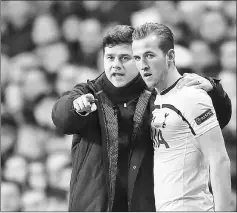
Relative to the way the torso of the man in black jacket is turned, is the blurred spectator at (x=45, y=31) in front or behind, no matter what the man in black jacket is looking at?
behind

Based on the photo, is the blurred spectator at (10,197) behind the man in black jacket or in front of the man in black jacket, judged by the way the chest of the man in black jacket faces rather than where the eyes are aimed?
behind

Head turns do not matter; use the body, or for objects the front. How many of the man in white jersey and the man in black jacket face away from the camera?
0

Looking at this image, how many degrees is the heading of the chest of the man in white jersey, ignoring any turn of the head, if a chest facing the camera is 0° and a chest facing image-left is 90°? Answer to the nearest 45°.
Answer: approximately 45°

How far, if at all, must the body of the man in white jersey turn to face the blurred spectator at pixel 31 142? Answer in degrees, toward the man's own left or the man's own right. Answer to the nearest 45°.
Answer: approximately 90° to the man's own right

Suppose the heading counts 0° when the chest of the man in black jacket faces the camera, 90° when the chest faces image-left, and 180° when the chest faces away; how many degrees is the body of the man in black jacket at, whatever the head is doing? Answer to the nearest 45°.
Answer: approximately 0°

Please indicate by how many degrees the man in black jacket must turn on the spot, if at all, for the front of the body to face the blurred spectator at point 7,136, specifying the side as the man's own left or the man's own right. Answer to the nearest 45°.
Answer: approximately 135° to the man's own right

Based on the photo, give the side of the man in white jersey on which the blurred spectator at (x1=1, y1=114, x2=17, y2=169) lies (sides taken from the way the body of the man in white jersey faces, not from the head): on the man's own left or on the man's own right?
on the man's own right

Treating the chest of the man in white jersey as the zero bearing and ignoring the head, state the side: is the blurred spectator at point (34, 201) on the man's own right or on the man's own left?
on the man's own right
